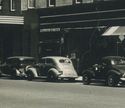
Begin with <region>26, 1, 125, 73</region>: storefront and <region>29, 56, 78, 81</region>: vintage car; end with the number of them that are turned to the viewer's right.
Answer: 0

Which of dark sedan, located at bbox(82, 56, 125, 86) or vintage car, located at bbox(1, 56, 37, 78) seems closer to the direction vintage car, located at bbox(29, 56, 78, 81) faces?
the vintage car

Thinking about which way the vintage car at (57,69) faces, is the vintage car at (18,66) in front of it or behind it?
in front

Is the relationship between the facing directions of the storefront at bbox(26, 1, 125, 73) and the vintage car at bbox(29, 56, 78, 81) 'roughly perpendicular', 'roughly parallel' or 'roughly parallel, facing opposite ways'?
roughly perpendicular

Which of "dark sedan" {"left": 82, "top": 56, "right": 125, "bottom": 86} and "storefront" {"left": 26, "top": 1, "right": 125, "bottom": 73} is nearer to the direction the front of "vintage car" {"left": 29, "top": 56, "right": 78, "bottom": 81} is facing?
the storefront

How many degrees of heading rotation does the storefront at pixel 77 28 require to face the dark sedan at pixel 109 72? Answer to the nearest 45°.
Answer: approximately 45° to its left

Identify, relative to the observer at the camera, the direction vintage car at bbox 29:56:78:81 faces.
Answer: facing away from the viewer and to the left of the viewer

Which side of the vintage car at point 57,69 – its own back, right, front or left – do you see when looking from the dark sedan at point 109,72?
back

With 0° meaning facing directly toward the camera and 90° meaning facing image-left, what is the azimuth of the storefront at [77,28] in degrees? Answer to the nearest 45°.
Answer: approximately 45°
